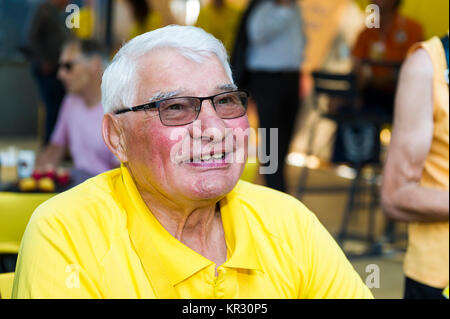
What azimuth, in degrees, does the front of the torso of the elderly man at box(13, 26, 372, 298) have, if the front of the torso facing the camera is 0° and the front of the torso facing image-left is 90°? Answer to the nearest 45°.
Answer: approximately 315°

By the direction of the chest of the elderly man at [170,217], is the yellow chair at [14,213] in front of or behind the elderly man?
behind

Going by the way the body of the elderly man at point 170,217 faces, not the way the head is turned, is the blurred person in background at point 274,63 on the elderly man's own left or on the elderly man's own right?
on the elderly man's own left

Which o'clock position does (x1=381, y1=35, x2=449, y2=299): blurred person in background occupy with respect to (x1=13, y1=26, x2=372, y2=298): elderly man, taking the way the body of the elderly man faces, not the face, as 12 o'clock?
The blurred person in background is roughly at 9 o'clock from the elderly man.

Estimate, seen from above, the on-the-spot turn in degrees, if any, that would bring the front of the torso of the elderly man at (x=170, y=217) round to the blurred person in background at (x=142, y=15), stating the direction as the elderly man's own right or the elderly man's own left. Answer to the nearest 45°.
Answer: approximately 135° to the elderly man's own left

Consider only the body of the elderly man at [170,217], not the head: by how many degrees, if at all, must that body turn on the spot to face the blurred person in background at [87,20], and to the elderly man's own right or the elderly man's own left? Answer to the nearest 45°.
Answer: approximately 135° to the elderly man's own left
